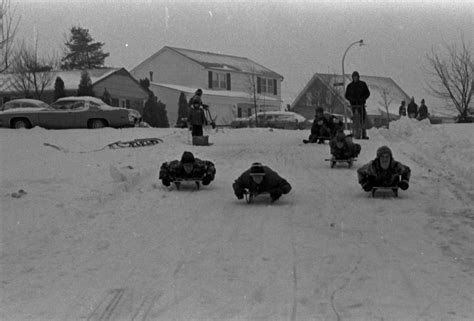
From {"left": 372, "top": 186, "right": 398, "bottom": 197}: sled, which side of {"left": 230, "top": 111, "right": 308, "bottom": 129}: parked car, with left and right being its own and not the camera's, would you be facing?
left

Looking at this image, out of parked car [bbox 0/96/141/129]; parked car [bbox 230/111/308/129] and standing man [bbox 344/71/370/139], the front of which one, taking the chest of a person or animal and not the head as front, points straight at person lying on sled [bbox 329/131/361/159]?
the standing man

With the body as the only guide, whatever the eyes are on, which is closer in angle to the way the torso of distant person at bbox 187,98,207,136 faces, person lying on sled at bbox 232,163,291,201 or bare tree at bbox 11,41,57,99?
the person lying on sled

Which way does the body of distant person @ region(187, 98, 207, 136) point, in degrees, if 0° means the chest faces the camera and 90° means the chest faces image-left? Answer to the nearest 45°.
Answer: approximately 0°

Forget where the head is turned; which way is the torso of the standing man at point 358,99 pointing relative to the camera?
toward the camera

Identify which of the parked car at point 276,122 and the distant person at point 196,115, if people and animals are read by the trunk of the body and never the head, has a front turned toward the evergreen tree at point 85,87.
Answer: the parked car

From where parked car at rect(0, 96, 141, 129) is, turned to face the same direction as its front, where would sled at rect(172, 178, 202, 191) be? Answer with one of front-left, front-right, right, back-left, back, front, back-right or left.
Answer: left

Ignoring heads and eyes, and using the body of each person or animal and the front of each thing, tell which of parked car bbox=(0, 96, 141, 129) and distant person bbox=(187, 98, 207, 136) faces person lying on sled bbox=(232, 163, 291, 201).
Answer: the distant person

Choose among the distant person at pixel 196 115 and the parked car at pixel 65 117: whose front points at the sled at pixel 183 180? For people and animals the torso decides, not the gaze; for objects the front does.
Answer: the distant person

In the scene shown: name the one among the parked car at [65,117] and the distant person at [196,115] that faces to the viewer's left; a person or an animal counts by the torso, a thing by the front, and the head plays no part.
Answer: the parked car

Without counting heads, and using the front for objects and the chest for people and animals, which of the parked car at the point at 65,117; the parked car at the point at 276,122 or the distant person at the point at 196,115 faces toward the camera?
the distant person

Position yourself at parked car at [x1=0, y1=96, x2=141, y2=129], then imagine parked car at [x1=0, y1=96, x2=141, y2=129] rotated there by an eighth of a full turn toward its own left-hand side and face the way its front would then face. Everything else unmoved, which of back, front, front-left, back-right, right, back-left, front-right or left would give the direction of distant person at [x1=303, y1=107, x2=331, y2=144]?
left

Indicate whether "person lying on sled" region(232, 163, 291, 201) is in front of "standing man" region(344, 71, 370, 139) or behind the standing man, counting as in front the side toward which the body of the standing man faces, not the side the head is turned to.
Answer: in front

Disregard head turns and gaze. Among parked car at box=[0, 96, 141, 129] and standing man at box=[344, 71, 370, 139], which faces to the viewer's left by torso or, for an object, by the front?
the parked car

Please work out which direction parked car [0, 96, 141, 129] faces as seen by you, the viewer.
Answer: facing to the left of the viewer

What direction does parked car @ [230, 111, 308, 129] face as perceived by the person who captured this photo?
facing to the left of the viewer

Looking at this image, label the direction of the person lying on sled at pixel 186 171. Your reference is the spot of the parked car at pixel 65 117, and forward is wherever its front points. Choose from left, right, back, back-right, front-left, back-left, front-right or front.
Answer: left

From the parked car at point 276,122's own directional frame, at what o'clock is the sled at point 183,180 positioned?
The sled is roughly at 9 o'clock from the parked car.

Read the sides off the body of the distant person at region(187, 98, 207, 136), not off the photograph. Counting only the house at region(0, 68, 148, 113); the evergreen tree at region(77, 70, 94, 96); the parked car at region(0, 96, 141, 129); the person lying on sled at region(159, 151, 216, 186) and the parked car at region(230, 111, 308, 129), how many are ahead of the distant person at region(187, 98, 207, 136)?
1
